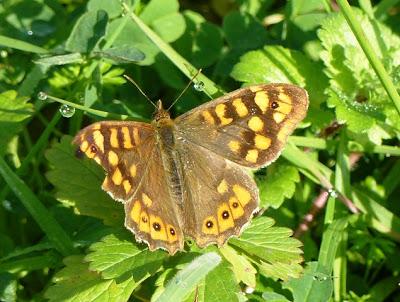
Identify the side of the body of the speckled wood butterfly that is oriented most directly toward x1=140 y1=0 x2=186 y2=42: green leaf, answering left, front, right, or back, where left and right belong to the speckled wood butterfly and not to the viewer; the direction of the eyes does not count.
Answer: front

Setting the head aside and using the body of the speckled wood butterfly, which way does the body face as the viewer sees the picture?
away from the camera

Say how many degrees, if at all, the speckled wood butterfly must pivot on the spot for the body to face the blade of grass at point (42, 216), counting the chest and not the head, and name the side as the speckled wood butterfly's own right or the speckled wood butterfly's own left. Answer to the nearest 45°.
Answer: approximately 90° to the speckled wood butterfly's own left

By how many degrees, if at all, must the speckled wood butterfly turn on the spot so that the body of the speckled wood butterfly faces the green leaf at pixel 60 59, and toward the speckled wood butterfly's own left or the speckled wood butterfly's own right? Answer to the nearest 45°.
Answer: approximately 45° to the speckled wood butterfly's own left

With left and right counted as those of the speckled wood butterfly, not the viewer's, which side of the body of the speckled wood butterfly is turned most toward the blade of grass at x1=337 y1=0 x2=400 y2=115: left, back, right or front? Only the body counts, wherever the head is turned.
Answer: right

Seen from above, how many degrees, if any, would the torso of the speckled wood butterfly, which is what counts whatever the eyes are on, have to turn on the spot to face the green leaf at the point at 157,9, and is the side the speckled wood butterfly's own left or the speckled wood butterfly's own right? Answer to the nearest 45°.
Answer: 0° — it already faces it

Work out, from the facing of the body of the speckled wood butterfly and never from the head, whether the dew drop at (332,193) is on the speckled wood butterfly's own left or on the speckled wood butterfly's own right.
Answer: on the speckled wood butterfly's own right

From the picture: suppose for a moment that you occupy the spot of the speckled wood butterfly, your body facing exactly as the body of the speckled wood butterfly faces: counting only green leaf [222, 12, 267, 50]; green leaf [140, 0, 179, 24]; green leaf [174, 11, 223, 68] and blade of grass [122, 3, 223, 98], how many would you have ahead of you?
4

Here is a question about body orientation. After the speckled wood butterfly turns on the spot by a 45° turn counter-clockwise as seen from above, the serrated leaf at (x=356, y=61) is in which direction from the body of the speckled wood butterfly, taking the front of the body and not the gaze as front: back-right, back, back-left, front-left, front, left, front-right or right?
right

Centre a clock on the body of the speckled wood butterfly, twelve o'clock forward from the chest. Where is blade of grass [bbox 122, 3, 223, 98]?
The blade of grass is roughly at 12 o'clock from the speckled wood butterfly.
